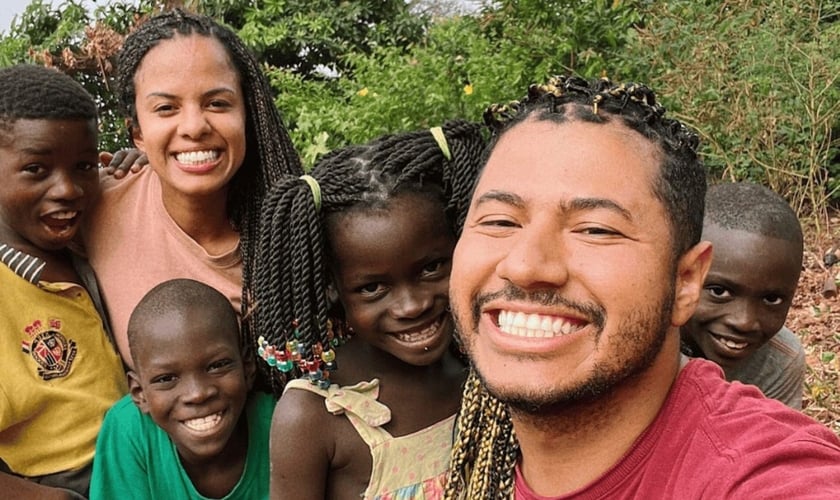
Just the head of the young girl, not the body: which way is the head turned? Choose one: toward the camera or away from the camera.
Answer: toward the camera

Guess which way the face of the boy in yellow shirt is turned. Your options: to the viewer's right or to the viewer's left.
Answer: to the viewer's right

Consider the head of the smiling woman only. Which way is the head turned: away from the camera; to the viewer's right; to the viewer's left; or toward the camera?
toward the camera

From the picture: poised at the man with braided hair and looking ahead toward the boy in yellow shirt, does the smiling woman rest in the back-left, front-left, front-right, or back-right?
front-right

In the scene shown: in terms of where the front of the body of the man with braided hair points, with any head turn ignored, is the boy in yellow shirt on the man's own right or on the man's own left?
on the man's own right

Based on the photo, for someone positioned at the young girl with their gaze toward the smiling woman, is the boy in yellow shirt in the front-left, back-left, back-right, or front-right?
front-left

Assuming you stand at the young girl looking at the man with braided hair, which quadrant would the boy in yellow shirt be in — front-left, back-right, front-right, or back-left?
back-right

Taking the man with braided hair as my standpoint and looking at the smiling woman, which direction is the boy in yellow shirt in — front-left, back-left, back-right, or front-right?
front-left

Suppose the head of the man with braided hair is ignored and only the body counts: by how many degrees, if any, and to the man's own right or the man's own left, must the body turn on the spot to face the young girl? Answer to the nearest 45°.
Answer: approximately 90° to the man's own right

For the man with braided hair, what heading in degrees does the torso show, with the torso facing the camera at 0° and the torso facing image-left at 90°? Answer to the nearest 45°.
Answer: approximately 45°

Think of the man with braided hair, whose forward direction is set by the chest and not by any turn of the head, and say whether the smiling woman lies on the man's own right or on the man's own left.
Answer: on the man's own right
